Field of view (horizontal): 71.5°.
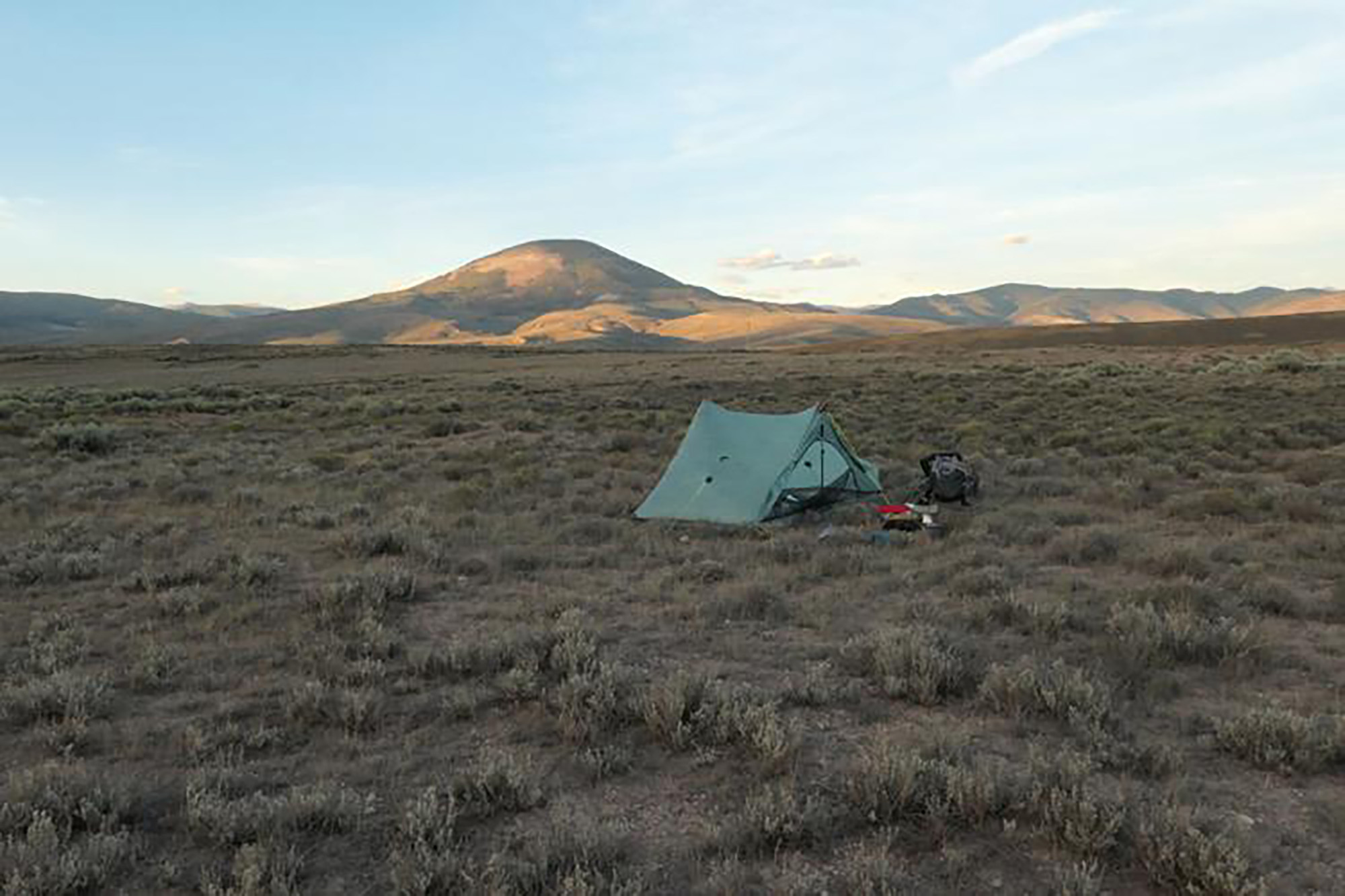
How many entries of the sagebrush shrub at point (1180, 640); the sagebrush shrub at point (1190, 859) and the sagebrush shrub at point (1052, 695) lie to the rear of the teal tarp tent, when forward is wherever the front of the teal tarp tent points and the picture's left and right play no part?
0

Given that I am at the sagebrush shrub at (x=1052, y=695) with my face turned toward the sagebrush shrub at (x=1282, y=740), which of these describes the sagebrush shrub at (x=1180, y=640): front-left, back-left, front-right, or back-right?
front-left

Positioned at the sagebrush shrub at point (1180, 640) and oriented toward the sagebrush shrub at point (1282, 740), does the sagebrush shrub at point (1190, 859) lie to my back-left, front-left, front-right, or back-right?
front-right

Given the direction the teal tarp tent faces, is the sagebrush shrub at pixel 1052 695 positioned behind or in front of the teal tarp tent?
in front

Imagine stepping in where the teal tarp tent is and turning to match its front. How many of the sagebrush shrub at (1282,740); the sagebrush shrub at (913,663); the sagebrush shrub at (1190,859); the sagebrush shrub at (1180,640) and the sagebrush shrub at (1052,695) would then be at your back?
0

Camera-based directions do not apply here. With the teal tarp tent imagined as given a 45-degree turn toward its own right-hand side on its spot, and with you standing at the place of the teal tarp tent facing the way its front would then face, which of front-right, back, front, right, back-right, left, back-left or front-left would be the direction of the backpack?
left

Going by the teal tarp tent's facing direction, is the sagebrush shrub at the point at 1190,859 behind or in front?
in front

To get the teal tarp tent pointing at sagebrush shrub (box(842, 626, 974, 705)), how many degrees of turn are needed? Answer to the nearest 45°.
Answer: approximately 45° to its right

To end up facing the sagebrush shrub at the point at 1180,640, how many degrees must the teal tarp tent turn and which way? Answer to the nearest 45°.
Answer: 0° — it already faces it

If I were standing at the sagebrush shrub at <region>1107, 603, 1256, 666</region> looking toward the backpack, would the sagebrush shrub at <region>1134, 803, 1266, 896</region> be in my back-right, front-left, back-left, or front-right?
back-left

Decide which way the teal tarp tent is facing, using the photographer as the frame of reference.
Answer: facing the viewer and to the right of the viewer

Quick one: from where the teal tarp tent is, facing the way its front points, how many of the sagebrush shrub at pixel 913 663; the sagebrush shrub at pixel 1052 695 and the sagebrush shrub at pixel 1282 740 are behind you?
0

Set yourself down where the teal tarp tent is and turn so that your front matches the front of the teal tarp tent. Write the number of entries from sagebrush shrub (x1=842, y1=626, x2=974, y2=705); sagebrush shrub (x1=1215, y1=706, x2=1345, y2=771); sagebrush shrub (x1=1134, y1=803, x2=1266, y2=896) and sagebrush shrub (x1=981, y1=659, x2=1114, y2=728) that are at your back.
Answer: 0

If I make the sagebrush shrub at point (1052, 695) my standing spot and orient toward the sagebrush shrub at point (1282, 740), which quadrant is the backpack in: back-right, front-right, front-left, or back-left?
back-left
